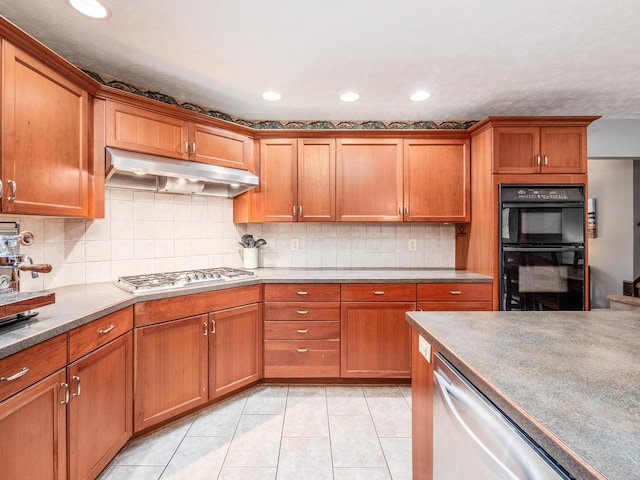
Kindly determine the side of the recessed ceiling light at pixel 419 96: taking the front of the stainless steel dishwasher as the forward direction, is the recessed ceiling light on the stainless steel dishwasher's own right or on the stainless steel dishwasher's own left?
on the stainless steel dishwasher's own right

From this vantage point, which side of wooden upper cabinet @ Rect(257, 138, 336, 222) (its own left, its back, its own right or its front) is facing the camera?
front

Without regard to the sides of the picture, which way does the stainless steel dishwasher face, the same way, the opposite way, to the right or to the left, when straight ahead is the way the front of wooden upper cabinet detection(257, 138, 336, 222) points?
to the right

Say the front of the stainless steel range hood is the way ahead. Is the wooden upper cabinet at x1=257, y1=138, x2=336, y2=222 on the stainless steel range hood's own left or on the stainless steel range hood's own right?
on the stainless steel range hood's own left

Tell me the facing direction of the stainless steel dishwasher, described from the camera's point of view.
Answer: facing the viewer and to the left of the viewer

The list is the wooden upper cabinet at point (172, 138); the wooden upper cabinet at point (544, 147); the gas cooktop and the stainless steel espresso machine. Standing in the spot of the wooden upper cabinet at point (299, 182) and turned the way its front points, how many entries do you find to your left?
1

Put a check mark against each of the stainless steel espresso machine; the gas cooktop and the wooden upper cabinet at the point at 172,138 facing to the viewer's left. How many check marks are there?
0

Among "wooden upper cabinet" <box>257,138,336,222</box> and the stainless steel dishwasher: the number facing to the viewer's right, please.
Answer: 0

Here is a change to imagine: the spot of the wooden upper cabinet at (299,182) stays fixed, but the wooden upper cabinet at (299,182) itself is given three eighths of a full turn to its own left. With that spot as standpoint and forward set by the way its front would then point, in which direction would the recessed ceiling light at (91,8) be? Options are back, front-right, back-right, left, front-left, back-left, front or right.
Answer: back

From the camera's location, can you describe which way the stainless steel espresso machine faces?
facing the viewer and to the right of the viewer

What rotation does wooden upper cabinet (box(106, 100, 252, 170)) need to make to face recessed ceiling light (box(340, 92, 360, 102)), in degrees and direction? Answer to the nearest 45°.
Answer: approximately 45° to its left

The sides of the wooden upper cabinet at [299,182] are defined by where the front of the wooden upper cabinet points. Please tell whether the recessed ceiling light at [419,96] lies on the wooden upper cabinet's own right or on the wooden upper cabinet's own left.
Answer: on the wooden upper cabinet's own left
